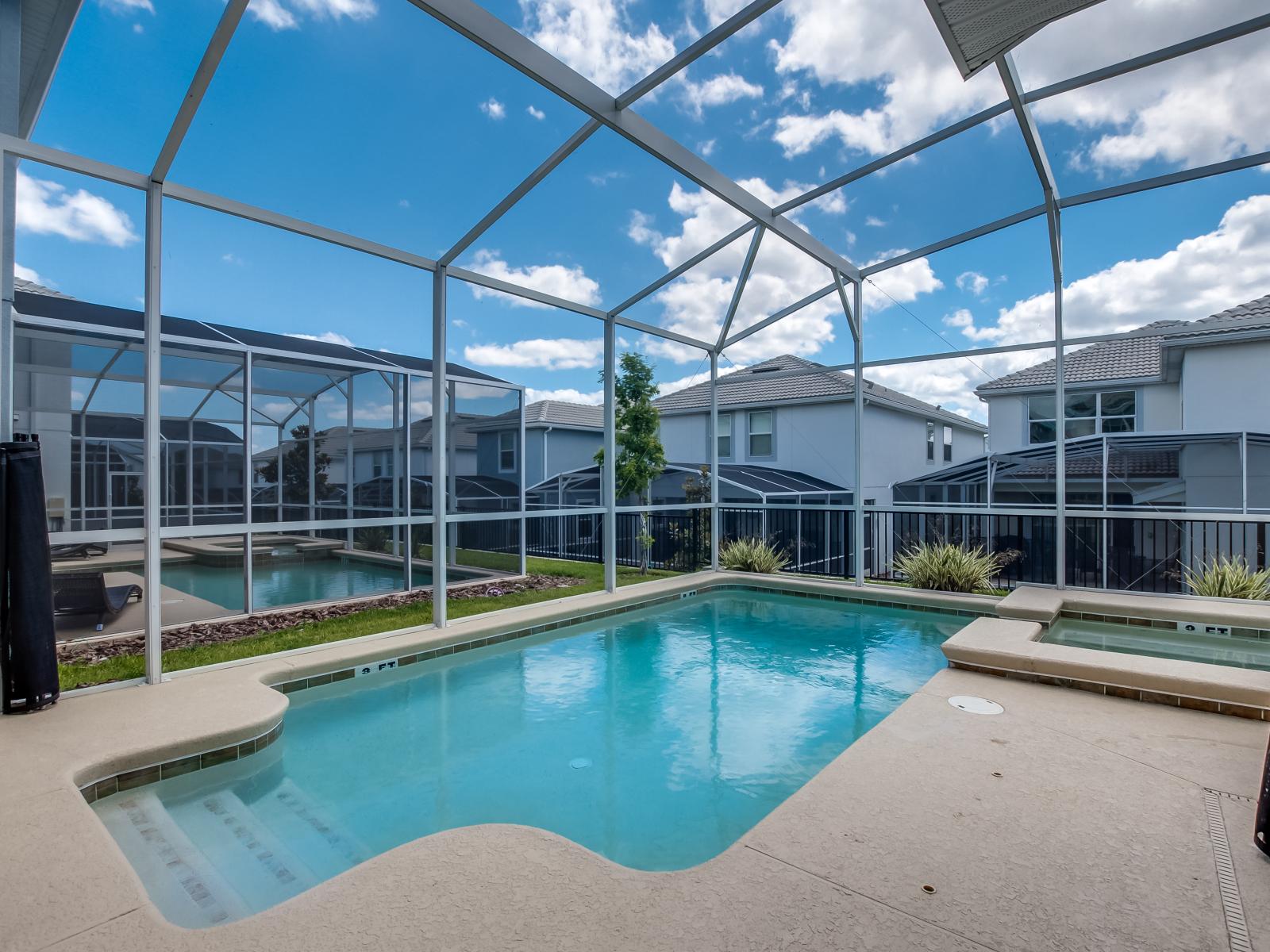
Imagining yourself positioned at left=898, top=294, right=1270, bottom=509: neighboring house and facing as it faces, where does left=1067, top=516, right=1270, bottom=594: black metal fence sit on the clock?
The black metal fence is roughly at 6 o'clock from the neighboring house.

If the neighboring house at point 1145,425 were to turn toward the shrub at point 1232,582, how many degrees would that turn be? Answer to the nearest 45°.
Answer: approximately 180°

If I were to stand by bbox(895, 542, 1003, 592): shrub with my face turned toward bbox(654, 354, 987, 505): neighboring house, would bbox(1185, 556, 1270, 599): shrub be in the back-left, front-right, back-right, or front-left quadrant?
back-right

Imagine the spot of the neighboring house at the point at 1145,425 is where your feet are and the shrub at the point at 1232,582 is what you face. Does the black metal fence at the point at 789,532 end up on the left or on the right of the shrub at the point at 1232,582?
right

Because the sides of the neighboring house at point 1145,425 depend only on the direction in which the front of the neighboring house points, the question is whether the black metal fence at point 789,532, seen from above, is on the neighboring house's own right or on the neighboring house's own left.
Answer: on the neighboring house's own left

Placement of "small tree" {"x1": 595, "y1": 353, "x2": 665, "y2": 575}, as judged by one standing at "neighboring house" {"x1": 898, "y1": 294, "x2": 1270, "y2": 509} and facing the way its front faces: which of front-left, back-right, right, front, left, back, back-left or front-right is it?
back-left

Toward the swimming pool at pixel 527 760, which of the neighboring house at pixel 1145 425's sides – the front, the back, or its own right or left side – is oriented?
back

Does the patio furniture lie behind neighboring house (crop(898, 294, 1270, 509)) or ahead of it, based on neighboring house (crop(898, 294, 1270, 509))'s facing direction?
behind

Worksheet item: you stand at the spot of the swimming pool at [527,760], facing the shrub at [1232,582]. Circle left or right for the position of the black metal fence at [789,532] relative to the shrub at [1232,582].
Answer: left

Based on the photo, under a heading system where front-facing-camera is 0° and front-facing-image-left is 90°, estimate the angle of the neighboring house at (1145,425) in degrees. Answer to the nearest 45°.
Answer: approximately 180°

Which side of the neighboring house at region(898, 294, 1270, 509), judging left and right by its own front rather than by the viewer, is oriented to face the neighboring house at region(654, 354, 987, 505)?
left
